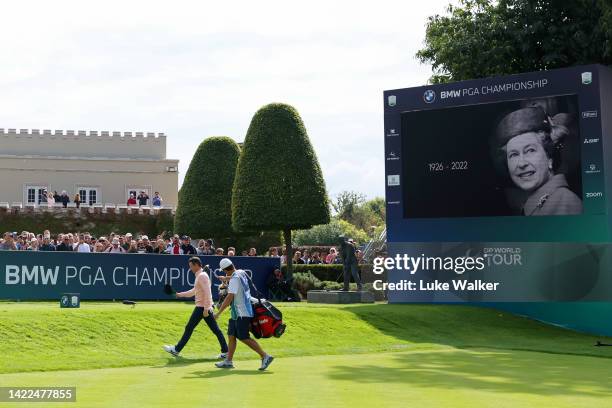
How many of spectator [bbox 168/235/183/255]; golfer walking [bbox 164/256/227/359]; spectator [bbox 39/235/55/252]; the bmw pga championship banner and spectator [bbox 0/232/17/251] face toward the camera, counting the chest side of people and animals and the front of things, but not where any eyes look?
4

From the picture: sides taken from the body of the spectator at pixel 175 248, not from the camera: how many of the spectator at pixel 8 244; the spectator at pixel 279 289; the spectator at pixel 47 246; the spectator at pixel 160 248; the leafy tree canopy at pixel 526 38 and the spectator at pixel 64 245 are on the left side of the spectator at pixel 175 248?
2

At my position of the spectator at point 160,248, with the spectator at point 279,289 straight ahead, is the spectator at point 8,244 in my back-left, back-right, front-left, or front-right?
back-right

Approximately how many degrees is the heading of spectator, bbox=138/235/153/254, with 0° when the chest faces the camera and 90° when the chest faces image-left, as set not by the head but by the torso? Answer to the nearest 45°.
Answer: approximately 0°

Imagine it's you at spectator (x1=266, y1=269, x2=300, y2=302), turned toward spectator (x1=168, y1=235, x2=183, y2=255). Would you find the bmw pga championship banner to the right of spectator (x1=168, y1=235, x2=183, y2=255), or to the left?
left

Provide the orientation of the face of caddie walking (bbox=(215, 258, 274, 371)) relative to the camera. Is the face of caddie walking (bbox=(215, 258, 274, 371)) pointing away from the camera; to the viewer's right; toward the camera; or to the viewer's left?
to the viewer's left

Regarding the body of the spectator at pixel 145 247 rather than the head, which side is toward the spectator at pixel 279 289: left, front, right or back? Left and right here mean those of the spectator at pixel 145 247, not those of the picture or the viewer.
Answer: left

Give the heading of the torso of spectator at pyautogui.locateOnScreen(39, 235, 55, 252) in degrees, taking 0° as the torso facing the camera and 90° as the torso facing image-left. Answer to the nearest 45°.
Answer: approximately 0°

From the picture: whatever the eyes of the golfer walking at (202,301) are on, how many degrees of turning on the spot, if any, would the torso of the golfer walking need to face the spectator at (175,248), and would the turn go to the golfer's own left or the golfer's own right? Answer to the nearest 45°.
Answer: approximately 90° to the golfer's own right
